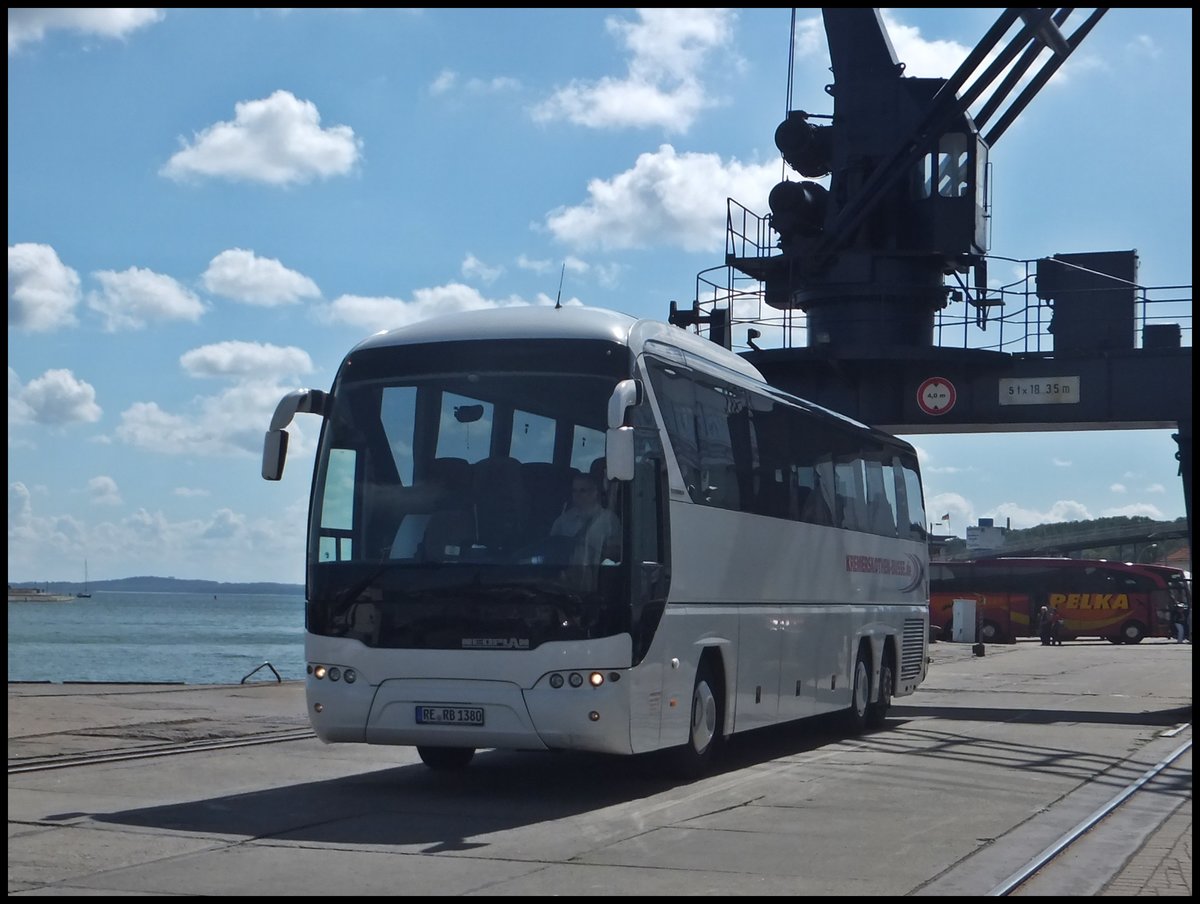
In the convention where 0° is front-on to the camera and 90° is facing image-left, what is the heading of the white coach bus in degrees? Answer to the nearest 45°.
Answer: approximately 45°
